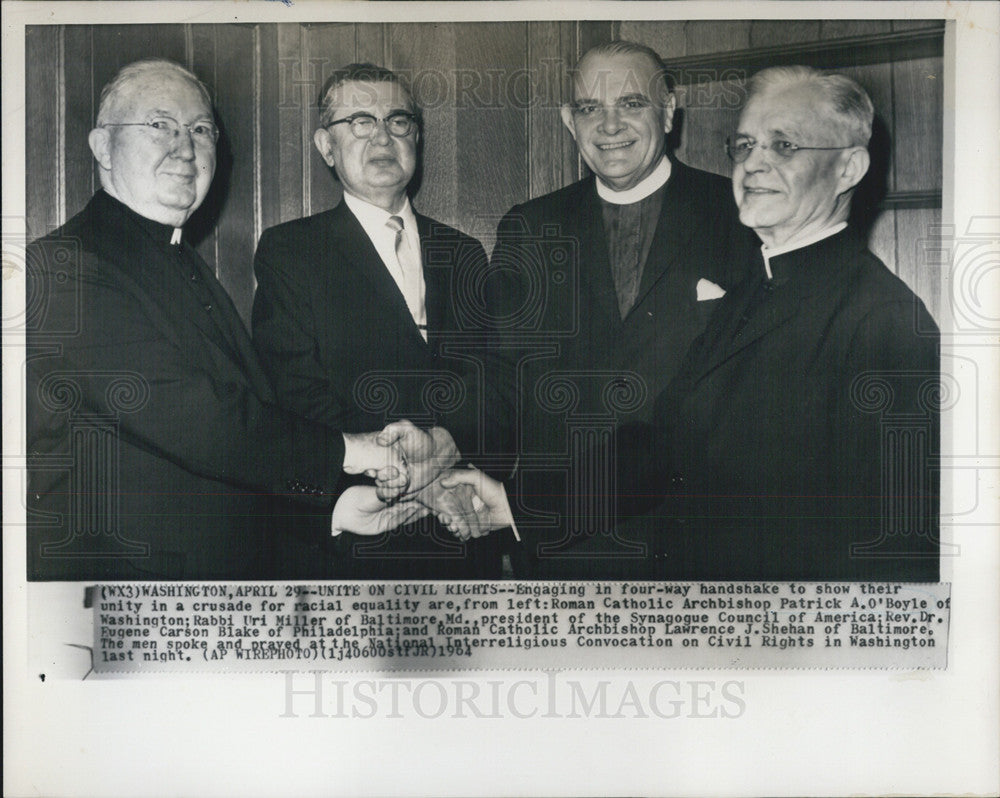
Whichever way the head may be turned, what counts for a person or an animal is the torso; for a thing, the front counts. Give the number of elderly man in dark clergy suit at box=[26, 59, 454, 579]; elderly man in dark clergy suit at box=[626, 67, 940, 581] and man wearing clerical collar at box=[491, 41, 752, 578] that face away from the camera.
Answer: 0

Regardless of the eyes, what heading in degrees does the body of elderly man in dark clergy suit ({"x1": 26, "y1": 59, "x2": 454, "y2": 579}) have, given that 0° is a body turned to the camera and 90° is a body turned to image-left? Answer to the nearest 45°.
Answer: approximately 315°

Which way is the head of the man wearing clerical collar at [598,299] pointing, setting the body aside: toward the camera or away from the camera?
toward the camera

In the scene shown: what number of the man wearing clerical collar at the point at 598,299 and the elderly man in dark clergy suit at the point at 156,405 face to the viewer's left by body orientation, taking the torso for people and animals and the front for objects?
0

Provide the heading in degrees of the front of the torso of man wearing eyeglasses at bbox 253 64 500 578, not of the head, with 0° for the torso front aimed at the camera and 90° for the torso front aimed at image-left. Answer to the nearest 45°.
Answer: approximately 315°

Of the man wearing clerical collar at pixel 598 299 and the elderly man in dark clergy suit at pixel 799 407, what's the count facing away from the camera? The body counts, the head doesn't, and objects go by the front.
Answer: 0

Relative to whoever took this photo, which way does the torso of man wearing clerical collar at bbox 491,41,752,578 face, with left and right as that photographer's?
facing the viewer

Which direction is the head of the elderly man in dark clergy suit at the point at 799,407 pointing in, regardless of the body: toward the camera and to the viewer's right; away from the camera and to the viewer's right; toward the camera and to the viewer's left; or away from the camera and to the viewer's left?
toward the camera and to the viewer's left

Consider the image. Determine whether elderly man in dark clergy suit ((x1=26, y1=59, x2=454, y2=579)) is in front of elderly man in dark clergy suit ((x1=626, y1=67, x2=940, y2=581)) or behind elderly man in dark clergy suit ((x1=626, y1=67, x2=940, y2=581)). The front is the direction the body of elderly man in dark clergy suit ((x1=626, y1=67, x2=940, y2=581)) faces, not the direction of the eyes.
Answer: in front
